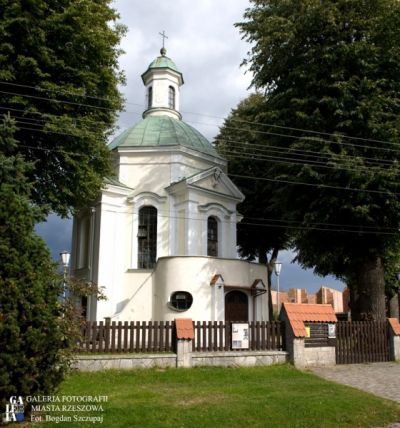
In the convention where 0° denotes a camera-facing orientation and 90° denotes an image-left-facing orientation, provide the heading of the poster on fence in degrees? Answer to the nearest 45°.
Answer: approximately 0°

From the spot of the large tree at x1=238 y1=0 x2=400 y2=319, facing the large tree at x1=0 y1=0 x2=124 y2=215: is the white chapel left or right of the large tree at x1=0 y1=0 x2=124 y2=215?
right

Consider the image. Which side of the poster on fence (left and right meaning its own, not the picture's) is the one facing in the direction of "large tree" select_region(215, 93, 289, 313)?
back

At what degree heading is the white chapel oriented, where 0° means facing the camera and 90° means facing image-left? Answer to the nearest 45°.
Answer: approximately 315°

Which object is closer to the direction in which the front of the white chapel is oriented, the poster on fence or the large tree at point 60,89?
the poster on fence

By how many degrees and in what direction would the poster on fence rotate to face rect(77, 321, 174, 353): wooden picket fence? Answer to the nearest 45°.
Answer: approximately 90° to its right

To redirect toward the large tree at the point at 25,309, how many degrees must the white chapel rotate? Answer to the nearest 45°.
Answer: approximately 45° to its right

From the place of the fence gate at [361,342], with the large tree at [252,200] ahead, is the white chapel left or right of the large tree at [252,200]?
left
